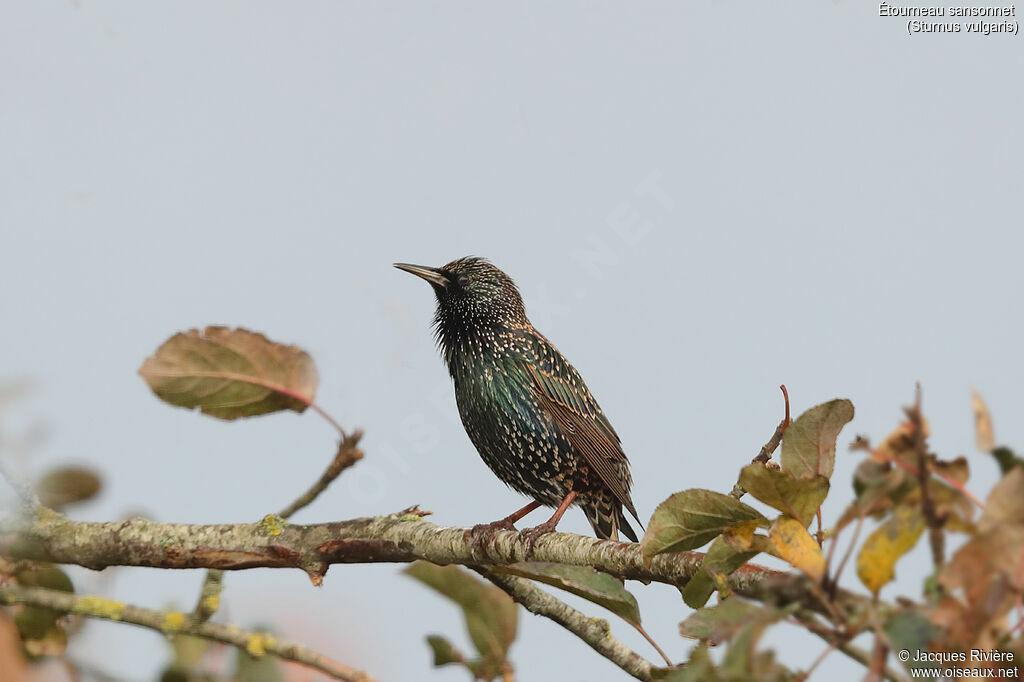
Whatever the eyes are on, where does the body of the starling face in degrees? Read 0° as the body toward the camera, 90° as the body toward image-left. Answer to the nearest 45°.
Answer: approximately 90°

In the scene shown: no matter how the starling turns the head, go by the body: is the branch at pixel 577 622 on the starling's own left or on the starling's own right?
on the starling's own left

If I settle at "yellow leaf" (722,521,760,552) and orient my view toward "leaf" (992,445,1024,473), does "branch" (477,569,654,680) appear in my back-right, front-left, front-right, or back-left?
back-right

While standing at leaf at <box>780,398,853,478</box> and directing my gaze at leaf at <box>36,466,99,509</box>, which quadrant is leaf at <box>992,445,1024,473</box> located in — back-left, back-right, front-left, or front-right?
back-left

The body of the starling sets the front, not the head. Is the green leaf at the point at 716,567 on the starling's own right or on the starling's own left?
on the starling's own left

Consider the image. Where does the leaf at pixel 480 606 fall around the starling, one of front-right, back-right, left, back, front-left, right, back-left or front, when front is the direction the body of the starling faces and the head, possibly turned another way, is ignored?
left

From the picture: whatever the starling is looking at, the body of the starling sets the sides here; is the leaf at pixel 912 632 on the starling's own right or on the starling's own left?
on the starling's own left
